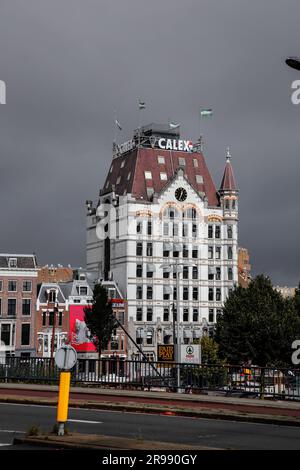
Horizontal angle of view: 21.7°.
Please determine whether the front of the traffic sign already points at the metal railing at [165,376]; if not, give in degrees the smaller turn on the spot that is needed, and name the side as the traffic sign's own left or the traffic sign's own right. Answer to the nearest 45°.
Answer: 0° — it already faces it

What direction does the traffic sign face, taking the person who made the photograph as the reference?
facing away from the viewer

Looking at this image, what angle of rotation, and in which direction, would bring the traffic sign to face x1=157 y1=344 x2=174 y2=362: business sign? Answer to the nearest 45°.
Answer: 0° — it already faces it
